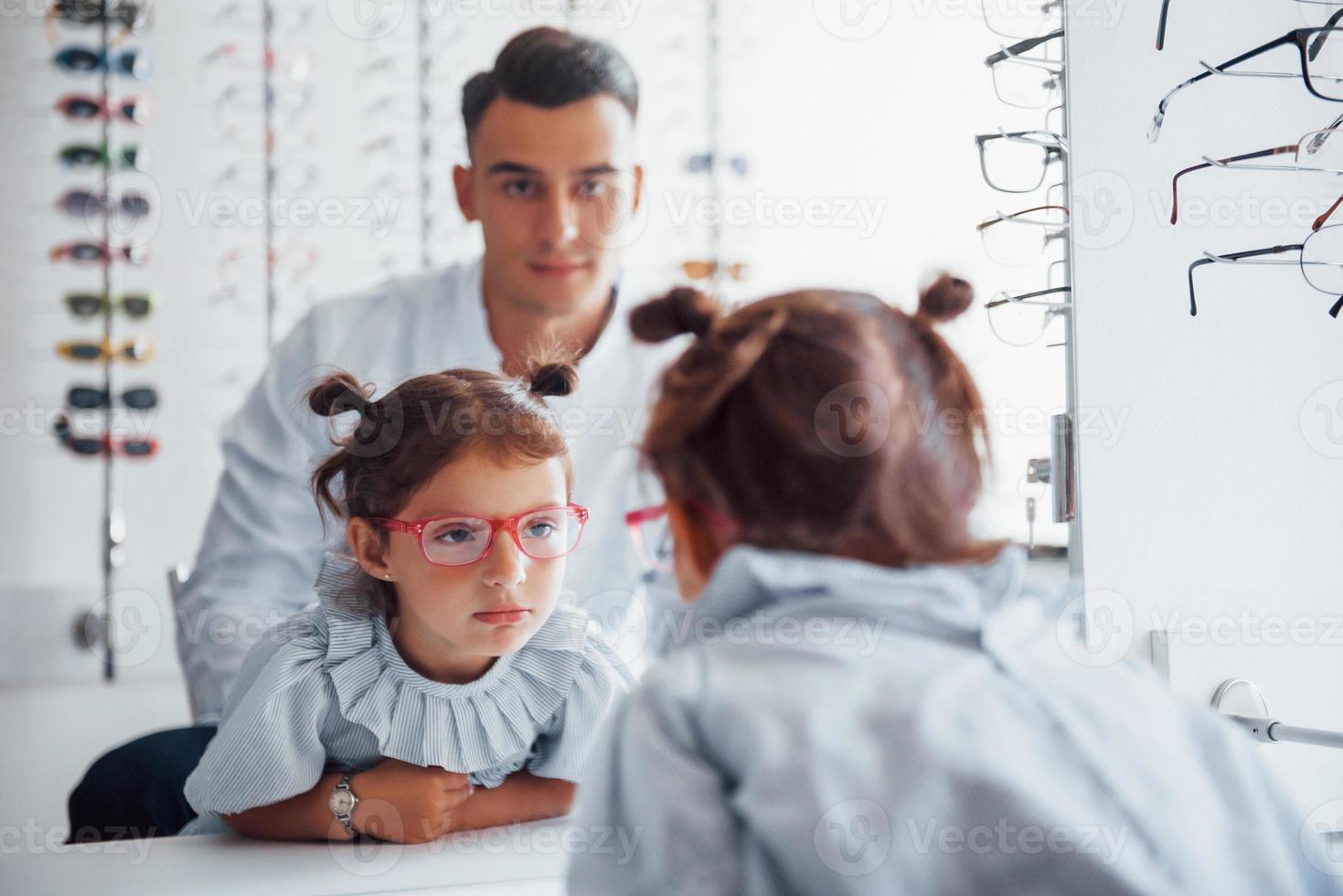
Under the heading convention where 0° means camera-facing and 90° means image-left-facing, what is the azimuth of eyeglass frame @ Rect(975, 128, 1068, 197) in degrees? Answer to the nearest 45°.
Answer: approximately 45°

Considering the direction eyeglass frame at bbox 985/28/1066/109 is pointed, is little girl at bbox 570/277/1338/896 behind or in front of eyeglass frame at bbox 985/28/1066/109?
in front

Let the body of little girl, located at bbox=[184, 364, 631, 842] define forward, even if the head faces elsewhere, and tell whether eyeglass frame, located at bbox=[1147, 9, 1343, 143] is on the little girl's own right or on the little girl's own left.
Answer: on the little girl's own left

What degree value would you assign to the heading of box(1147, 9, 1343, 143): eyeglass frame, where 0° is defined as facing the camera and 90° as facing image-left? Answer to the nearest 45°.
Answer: approximately 315°

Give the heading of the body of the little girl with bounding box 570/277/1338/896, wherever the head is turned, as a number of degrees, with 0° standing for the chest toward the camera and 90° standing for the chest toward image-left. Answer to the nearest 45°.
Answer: approximately 135°

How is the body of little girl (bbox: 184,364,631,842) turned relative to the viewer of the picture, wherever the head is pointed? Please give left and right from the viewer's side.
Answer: facing the viewer and to the right of the viewer

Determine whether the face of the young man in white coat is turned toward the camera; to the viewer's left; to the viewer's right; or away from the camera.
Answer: toward the camera

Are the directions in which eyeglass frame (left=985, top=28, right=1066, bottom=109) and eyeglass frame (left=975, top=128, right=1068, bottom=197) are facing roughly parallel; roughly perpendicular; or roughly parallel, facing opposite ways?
roughly parallel

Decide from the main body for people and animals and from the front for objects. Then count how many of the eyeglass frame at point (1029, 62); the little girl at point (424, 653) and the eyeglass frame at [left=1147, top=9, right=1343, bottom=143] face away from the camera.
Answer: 0

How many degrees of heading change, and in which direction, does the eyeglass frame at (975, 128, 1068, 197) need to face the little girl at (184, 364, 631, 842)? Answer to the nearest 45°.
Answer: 0° — it already faces them
